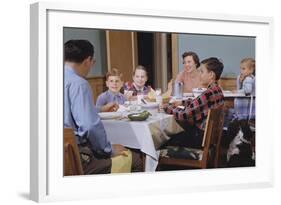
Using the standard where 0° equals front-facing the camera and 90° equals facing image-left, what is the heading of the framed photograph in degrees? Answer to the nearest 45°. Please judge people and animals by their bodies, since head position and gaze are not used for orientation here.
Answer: approximately 315°
